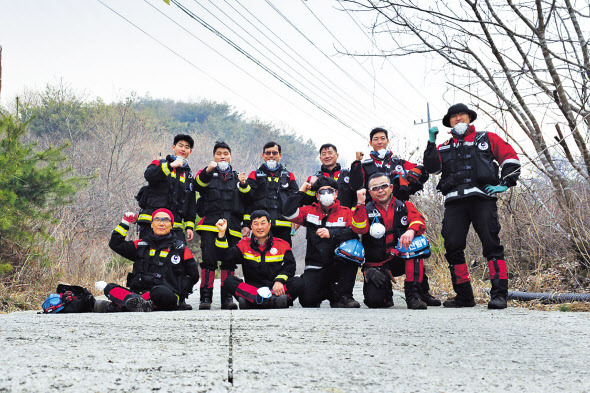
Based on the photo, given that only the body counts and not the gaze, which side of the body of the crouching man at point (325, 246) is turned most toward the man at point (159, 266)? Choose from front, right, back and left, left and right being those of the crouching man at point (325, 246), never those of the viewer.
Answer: right

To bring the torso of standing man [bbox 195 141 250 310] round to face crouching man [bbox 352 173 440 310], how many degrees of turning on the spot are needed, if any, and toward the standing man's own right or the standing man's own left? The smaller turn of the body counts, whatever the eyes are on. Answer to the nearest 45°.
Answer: approximately 45° to the standing man's own left

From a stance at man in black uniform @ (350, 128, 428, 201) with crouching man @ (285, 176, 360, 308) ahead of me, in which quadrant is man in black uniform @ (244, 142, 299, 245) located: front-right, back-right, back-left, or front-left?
front-right

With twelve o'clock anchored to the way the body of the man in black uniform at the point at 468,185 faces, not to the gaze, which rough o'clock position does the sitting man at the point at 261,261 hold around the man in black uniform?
The sitting man is roughly at 3 o'clock from the man in black uniform.

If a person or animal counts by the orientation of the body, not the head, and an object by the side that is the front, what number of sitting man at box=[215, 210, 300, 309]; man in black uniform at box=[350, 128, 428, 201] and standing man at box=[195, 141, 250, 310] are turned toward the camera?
3

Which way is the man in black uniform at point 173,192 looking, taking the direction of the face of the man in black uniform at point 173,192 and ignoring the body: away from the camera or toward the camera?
toward the camera

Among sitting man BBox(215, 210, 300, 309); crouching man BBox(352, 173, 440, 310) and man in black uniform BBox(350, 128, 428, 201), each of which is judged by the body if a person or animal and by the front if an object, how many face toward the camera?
3

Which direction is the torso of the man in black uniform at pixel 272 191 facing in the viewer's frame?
toward the camera

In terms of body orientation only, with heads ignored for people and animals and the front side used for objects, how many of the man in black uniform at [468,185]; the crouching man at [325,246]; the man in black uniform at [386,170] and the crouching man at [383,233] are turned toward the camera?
4

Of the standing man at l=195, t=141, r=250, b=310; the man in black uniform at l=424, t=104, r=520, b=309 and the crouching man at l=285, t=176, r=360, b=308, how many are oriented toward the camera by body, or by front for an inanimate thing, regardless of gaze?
3

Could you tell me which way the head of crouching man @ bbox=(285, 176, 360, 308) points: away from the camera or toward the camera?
toward the camera

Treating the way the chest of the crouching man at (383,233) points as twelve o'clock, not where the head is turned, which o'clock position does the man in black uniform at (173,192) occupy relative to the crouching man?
The man in black uniform is roughly at 3 o'clock from the crouching man.

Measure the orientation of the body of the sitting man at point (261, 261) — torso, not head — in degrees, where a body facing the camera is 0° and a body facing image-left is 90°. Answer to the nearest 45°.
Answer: approximately 0°

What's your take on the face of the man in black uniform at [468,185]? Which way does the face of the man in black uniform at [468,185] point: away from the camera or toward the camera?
toward the camera

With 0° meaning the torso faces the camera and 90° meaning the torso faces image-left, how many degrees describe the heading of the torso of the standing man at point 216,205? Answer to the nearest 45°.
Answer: approximately 0°
